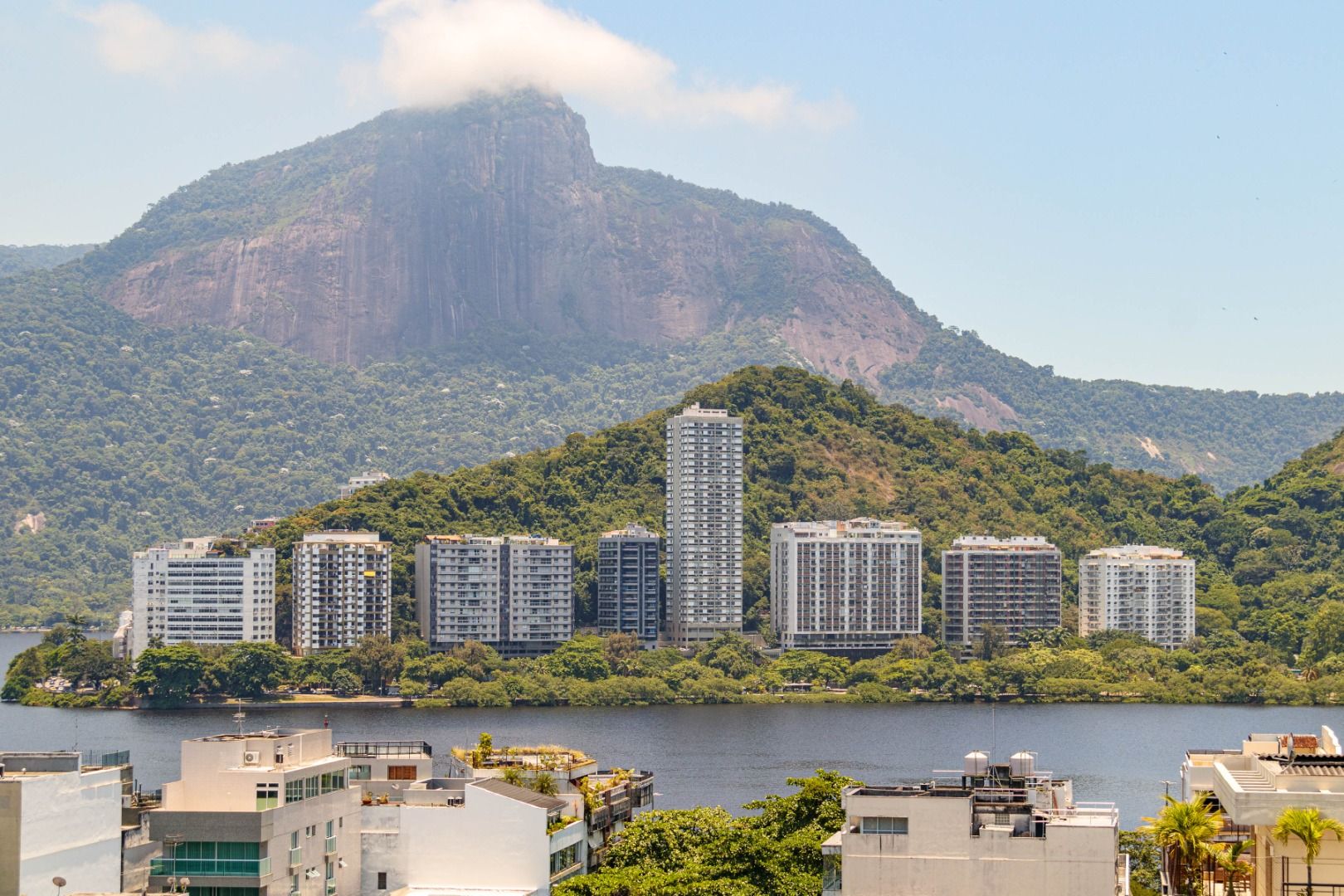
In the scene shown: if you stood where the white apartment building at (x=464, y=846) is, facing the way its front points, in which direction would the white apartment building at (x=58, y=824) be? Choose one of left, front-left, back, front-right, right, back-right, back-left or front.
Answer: back-right

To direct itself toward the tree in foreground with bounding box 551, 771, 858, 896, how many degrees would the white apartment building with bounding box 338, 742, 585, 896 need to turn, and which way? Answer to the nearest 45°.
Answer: approximately 45° to its left

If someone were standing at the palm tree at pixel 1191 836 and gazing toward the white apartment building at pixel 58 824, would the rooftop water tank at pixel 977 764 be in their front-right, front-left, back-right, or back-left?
front-right

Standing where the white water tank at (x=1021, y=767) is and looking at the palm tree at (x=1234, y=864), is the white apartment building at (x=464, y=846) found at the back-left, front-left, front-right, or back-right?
back-right
